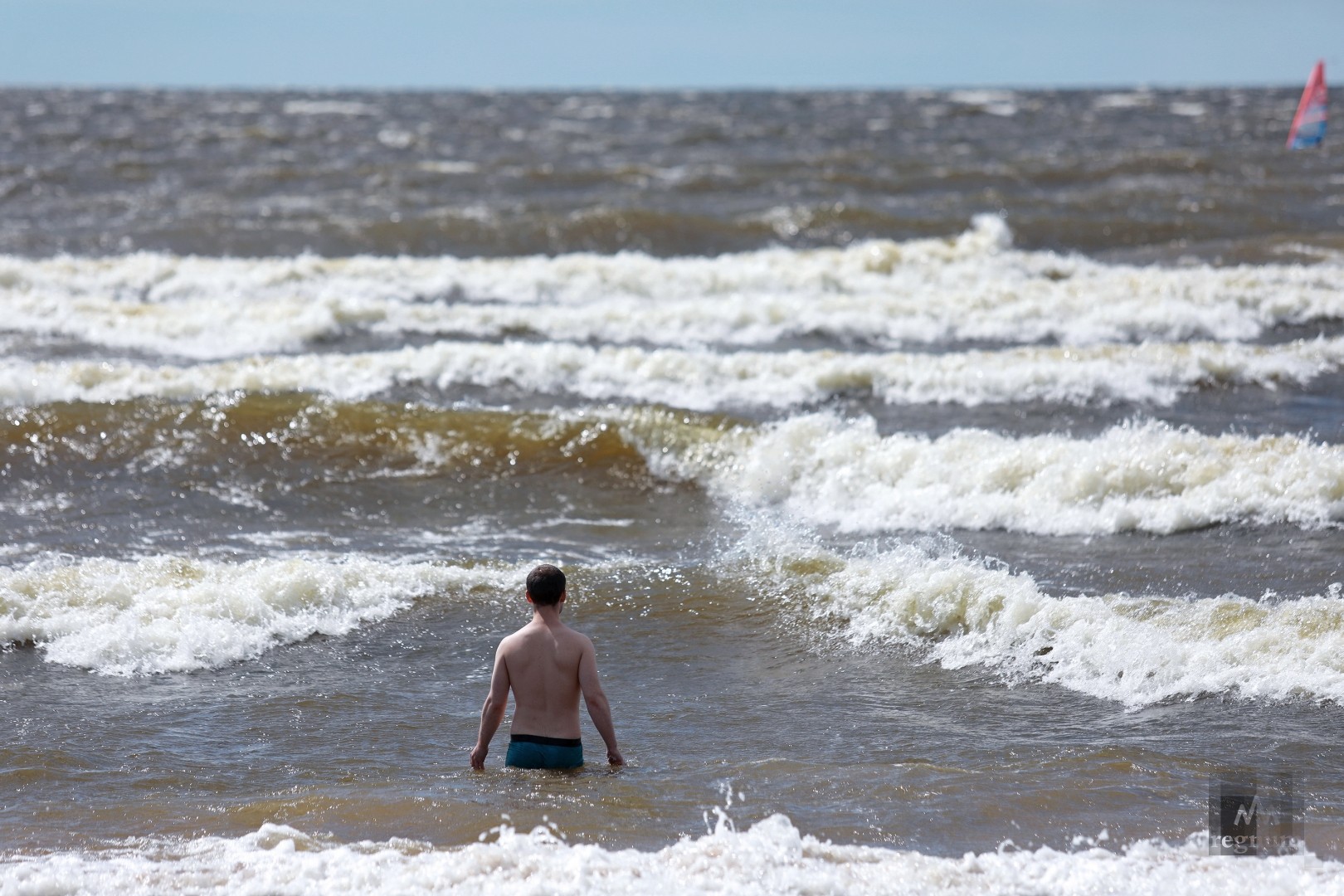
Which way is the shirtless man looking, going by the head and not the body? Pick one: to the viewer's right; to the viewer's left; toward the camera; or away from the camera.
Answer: away from the camera

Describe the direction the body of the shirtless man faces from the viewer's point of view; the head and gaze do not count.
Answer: away from the camera
